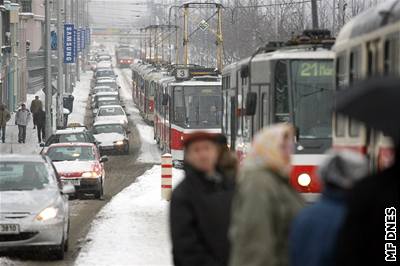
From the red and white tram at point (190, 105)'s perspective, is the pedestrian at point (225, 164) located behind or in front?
in front

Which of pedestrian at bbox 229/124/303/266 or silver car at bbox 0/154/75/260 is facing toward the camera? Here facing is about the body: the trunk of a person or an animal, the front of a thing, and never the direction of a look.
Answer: the silver car

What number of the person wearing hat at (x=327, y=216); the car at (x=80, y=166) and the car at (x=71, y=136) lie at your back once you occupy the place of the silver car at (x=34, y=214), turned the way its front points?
2

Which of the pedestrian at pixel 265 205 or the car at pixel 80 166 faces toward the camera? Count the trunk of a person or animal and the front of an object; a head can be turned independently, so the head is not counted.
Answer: the car

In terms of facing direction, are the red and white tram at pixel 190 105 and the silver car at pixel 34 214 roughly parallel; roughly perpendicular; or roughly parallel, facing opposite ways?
roughly parallel

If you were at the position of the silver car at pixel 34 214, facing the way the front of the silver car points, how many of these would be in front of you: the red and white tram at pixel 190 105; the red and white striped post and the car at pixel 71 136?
0

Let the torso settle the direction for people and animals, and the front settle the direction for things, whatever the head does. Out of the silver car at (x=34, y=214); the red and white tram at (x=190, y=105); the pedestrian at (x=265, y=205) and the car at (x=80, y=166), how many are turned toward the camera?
3

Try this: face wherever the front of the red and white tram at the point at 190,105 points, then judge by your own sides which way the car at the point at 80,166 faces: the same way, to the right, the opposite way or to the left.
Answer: the same way

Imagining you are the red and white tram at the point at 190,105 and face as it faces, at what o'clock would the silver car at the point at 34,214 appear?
The silver car is roughly at 12 o'clock from the red and white tram.

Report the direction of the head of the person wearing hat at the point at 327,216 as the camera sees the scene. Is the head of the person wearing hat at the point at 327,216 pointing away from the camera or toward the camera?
away from the camera

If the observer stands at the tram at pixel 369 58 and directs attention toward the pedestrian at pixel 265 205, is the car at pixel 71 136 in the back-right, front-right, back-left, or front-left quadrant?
back-right
